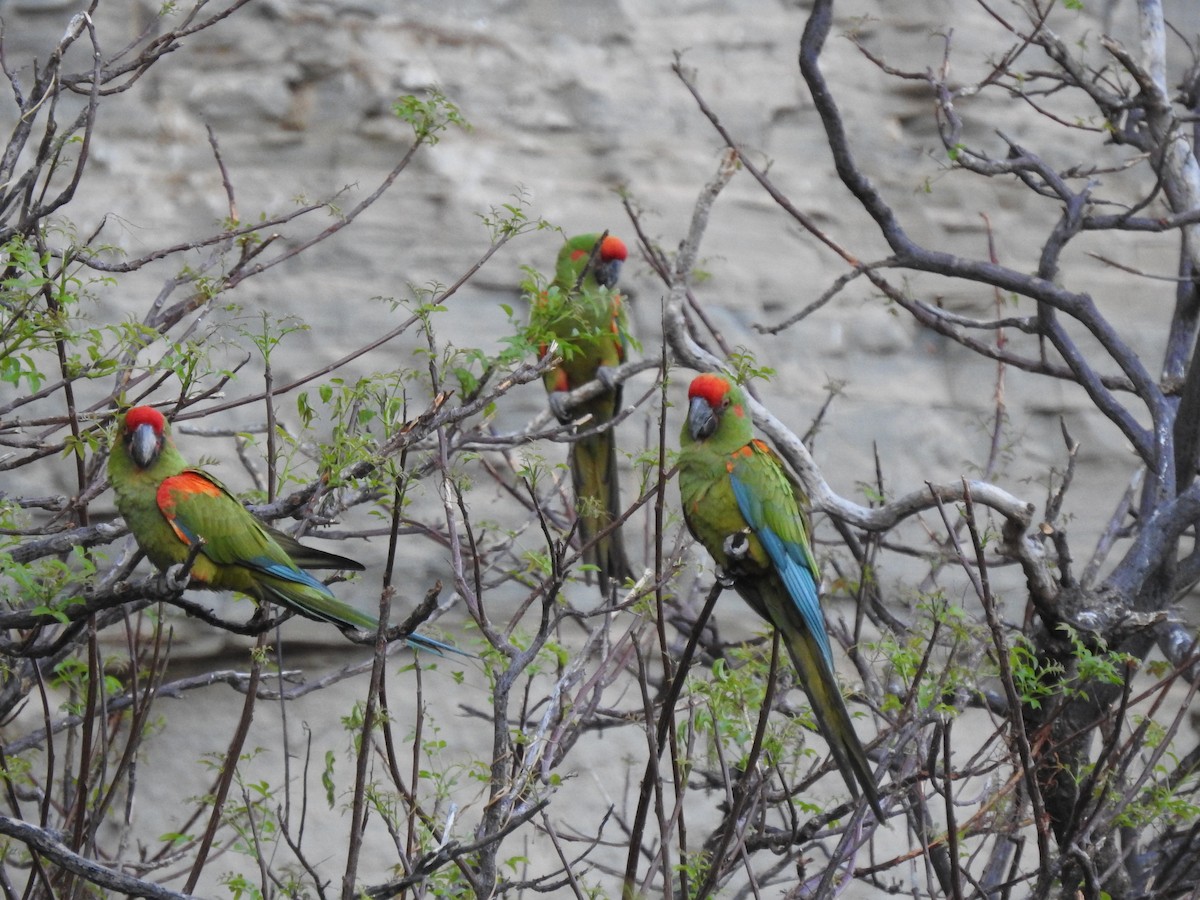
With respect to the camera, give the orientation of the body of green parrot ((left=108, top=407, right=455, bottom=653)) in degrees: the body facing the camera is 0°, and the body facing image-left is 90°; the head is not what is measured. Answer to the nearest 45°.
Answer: approximately 45°

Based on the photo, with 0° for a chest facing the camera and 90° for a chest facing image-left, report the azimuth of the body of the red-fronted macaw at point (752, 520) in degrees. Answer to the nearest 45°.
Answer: approximately 45°

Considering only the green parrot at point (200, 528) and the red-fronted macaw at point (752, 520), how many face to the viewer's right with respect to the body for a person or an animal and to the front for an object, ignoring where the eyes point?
0

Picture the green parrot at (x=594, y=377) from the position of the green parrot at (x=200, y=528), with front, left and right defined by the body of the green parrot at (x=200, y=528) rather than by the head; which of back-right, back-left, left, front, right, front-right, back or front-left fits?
back

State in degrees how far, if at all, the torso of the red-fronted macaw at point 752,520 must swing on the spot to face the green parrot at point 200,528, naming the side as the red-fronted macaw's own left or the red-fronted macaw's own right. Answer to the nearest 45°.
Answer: approximately 45° to the red-fronted macaw's own right
